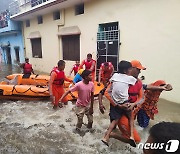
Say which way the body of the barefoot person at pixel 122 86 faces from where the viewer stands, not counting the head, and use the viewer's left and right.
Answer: facing away from the viewer and to the right of the viewer

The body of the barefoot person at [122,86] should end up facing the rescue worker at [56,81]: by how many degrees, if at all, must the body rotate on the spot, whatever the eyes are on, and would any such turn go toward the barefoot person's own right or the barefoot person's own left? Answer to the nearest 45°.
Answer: approximately 90° to the barefoot person's own left

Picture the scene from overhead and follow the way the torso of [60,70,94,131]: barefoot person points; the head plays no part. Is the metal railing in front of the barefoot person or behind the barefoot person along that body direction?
behind

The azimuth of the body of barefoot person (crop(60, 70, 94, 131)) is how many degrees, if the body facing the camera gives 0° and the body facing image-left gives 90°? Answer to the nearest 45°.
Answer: approximately 315°

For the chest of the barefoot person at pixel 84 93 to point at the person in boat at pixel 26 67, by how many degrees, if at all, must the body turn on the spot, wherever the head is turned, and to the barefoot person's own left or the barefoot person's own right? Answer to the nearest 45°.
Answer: approximately 180°
